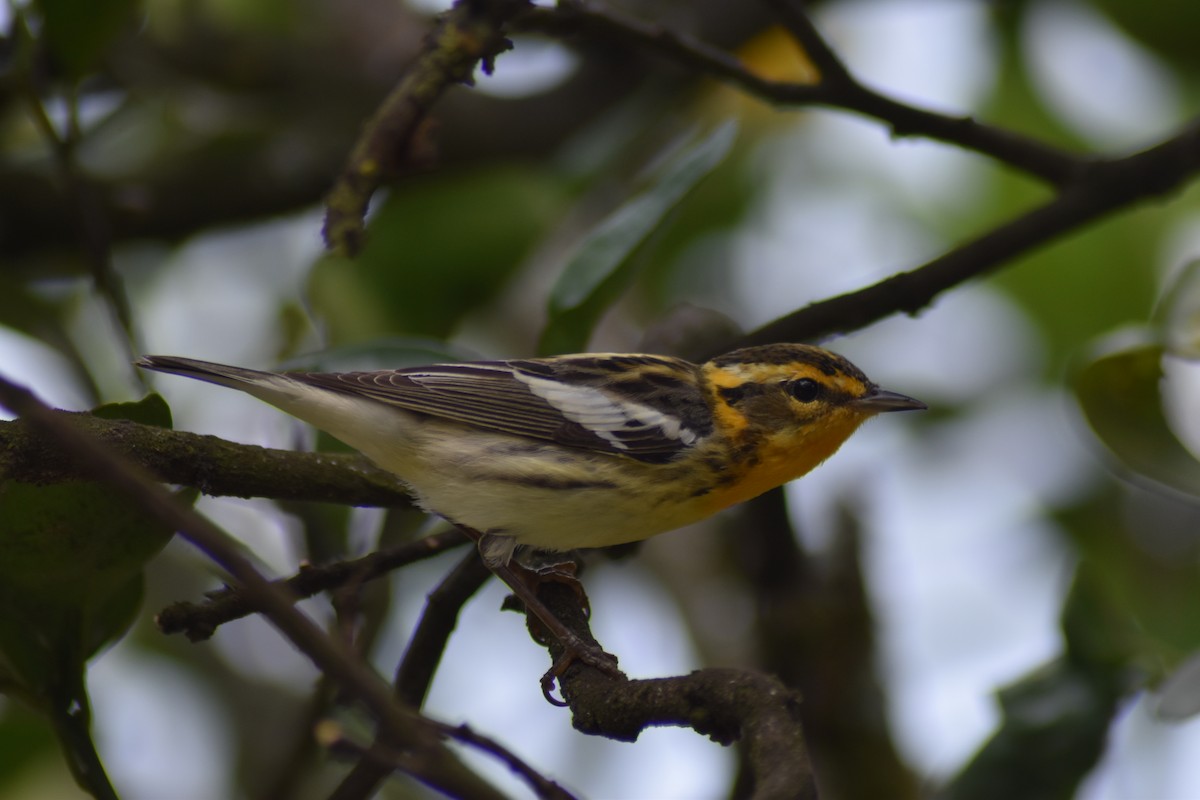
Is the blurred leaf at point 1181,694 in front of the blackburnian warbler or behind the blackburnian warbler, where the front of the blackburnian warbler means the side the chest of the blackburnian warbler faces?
in front

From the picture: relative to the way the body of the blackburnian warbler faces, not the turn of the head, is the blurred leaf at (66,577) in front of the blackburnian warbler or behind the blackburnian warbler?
behind

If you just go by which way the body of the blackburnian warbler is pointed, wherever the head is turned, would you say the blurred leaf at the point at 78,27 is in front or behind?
behind

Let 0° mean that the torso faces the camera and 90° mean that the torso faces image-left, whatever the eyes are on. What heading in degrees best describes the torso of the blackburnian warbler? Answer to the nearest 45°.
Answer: approximately 270°

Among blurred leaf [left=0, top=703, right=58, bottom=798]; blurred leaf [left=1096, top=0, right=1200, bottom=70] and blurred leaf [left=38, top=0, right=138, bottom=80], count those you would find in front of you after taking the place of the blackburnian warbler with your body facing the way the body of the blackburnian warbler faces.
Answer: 1
